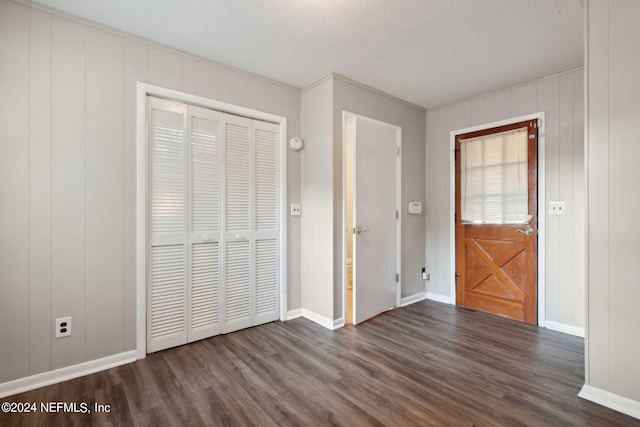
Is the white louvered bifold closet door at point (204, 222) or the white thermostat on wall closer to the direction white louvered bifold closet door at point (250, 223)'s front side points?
the white thermostat on wall

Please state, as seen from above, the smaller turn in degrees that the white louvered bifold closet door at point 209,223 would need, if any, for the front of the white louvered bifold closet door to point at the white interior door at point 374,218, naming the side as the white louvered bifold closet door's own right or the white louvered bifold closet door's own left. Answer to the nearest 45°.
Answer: approximately 45° to the white louvered bifold closet door's own left

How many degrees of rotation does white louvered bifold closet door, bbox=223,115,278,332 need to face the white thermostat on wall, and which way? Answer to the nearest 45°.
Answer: approximately 45° to its left

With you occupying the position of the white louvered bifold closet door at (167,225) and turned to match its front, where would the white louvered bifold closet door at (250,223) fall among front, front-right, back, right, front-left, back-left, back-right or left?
front-left

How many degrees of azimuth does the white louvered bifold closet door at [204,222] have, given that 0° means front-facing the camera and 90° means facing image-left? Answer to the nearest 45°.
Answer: approximately 315°

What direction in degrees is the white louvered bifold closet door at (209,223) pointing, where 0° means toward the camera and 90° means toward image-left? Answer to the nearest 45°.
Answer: approximately 315°

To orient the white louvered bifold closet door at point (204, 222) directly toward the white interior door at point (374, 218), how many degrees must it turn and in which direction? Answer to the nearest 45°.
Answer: approximately 45° to its left
